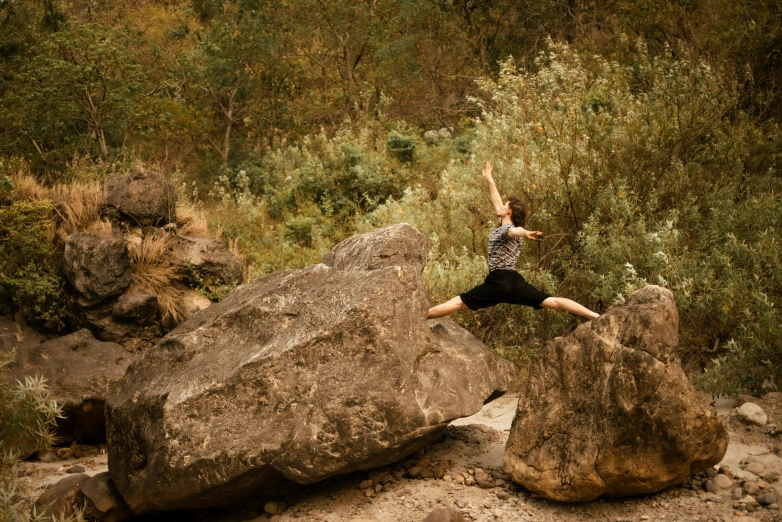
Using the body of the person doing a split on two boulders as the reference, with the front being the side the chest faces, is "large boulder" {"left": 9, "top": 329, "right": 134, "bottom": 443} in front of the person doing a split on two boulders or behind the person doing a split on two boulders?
in front

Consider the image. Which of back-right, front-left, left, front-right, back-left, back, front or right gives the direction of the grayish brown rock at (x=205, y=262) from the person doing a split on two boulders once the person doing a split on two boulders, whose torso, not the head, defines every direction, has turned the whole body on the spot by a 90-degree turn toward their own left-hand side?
back-right
